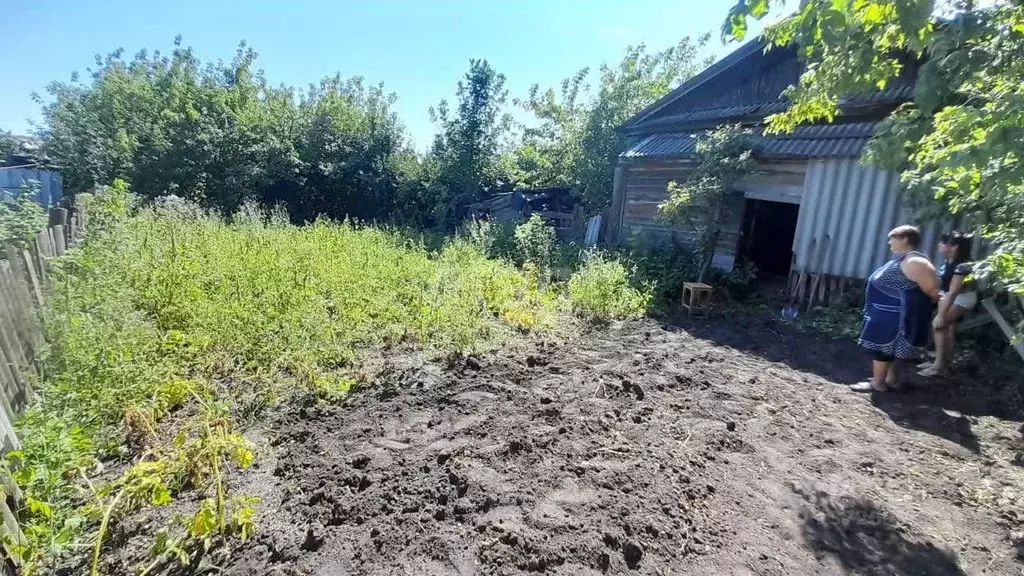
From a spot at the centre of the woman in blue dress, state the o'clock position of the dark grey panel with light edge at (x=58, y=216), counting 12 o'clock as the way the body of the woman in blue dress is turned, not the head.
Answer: The dark grey panel with light edge is roughly at 11 o'clock from the woman in blue dress.

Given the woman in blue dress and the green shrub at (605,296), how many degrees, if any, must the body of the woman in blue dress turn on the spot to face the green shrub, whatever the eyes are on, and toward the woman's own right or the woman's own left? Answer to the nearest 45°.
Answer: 0° — they already face it

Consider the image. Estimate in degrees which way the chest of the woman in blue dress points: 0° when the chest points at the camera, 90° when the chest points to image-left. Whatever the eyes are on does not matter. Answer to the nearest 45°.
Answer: approximately 90°

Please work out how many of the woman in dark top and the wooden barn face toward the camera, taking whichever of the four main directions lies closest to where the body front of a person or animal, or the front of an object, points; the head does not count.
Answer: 1

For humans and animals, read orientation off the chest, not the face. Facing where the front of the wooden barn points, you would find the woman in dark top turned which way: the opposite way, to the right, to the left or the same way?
to the right

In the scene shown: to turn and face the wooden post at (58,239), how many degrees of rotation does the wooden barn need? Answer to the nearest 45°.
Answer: approximately 45° to its right

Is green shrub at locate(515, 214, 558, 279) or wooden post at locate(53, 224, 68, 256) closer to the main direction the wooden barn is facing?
the wooden post

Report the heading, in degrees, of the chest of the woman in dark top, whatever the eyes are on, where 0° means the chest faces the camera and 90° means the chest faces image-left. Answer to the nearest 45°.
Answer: approximately 90°

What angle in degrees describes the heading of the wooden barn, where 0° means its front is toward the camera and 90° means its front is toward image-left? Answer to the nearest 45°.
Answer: approximately 0°
